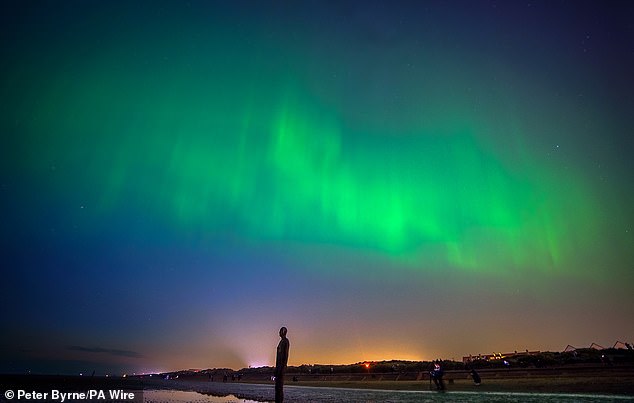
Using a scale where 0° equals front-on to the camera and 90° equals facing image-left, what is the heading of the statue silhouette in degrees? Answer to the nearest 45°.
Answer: approximately 90°
